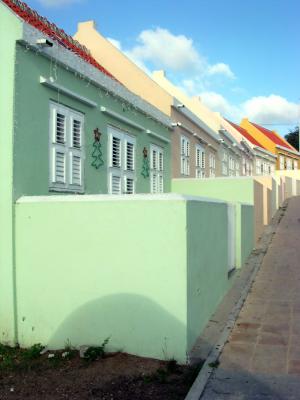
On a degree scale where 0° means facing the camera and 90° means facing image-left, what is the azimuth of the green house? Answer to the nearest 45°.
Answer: approximately 315°

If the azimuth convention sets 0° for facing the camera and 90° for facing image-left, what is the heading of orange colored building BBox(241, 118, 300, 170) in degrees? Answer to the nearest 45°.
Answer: approximately 315°

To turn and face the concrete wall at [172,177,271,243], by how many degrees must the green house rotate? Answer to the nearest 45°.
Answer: approximately 90° to its left

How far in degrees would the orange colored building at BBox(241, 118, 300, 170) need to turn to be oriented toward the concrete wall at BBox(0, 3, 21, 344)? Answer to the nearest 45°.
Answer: approximately 45° to its right
